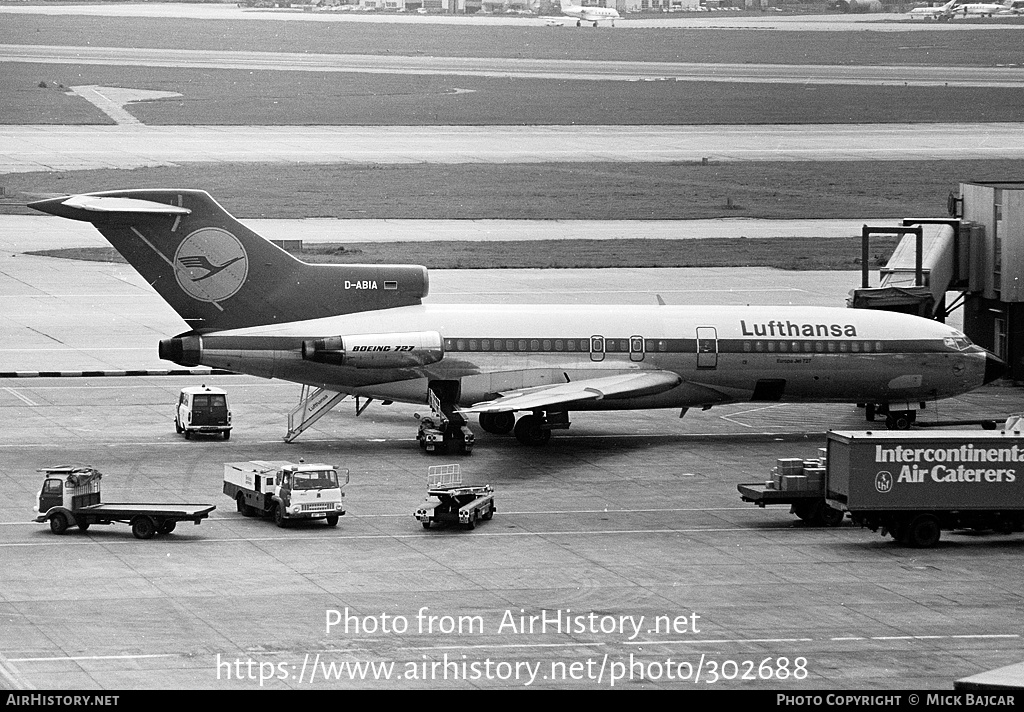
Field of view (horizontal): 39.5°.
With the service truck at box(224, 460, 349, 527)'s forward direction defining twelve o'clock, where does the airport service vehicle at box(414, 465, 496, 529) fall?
The airport service vehicle is roughly at 11 o'clock from the service truck.

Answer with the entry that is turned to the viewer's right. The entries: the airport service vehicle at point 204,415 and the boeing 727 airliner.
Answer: the boeing 727 airliner

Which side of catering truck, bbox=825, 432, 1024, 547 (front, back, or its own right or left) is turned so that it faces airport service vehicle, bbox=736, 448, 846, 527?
back

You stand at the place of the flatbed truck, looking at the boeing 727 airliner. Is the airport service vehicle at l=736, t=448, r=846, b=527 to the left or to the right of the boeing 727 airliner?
right

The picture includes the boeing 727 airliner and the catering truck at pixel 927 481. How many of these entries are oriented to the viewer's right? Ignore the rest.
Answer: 2

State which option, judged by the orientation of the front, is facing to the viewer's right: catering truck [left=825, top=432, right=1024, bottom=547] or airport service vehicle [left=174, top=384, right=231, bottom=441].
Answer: the catering truck

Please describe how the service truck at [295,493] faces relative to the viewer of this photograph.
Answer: facing the viewer and to the right of the viewer

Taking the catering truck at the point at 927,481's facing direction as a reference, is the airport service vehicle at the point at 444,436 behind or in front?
behind

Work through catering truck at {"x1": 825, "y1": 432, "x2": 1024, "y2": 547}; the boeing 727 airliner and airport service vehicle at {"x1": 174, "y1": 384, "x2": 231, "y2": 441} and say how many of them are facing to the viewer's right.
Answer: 2

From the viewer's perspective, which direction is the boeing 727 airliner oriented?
to the viewer's right

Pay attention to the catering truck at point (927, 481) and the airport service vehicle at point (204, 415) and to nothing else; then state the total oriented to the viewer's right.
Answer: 1

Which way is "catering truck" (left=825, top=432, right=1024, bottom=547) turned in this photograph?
to the viewer's right

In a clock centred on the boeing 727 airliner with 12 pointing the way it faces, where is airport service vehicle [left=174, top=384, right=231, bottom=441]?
The airport service vehicle is roughly at 6 o'clock from the boeing 727 airliner.
